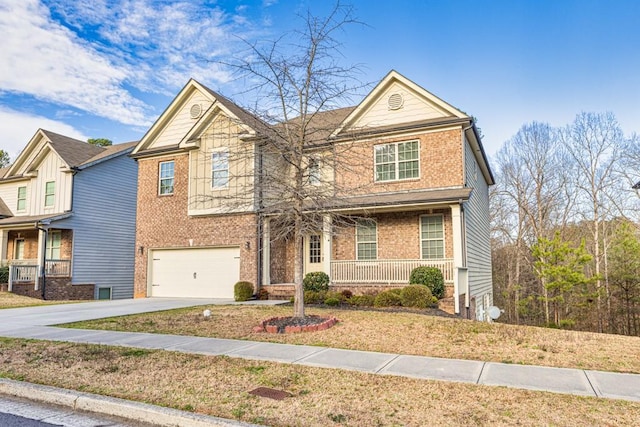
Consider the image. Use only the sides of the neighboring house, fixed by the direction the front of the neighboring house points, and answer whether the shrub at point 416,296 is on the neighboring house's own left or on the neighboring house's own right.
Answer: on the neighboring house's own left

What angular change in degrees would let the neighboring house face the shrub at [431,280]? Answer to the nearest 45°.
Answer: approximately 90° to its left

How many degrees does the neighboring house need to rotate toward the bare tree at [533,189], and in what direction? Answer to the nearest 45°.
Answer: approximately 135° to its left

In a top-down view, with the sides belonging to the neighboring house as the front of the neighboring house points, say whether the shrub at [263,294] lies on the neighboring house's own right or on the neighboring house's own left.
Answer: on the neighboring house's own left

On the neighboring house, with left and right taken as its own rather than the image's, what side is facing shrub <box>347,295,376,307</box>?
left

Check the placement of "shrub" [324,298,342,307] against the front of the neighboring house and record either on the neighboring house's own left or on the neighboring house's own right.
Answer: on the neighboring house's own left

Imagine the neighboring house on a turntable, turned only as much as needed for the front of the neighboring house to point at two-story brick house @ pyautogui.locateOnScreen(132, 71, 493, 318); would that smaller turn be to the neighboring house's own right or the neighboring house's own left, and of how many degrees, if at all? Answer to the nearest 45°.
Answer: approximately 90° to the neighboring house's own left

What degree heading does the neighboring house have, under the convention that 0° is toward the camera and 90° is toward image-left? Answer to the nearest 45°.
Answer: approximately 45°

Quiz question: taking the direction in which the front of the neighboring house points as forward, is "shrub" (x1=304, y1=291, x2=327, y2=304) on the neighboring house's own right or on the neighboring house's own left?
on the neighboring house's own left

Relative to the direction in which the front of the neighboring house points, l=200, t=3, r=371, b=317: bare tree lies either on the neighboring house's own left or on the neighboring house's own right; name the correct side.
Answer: on the neighboring house's own left

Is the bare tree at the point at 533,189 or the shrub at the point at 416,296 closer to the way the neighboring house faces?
the shrub
